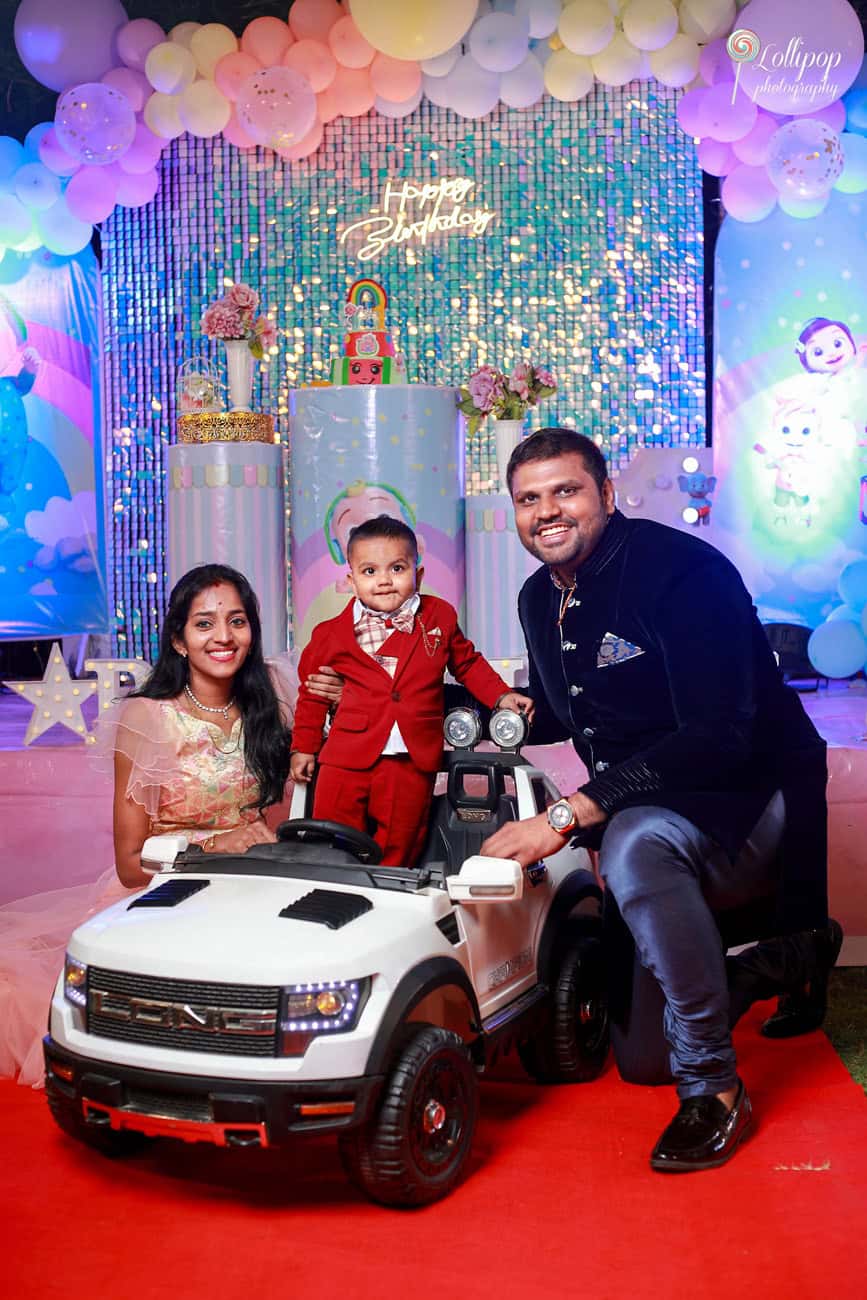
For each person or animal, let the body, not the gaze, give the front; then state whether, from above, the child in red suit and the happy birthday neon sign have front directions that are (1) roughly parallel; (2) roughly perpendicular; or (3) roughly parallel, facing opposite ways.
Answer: roughly parallel

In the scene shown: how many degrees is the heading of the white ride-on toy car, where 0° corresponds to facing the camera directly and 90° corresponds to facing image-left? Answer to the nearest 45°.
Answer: approximately 45°

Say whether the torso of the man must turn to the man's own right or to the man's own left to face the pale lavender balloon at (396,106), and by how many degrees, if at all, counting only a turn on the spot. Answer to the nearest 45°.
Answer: approximately 135° to the man's own right

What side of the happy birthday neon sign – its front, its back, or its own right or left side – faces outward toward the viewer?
front

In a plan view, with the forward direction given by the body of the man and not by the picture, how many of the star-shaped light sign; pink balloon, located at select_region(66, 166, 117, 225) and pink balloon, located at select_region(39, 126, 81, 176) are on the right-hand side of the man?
3

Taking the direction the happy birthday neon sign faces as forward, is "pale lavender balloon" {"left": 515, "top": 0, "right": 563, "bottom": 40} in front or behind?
in front

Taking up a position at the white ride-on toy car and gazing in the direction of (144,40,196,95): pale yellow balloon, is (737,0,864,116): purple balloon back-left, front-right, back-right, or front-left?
front-right

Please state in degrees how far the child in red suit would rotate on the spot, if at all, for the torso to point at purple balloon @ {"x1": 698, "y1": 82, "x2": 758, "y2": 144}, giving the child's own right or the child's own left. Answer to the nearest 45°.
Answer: approximately 180°

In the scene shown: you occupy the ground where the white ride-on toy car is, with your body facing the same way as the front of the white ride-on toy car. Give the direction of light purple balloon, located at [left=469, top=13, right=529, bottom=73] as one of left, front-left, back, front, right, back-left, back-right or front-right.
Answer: back-right

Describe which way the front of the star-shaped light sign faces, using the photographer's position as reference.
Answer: facing the viewer

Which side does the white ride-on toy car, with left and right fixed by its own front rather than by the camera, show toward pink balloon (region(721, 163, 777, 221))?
back

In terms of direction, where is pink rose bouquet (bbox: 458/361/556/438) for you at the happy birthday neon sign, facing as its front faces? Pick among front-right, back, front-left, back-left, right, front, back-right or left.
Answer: front
